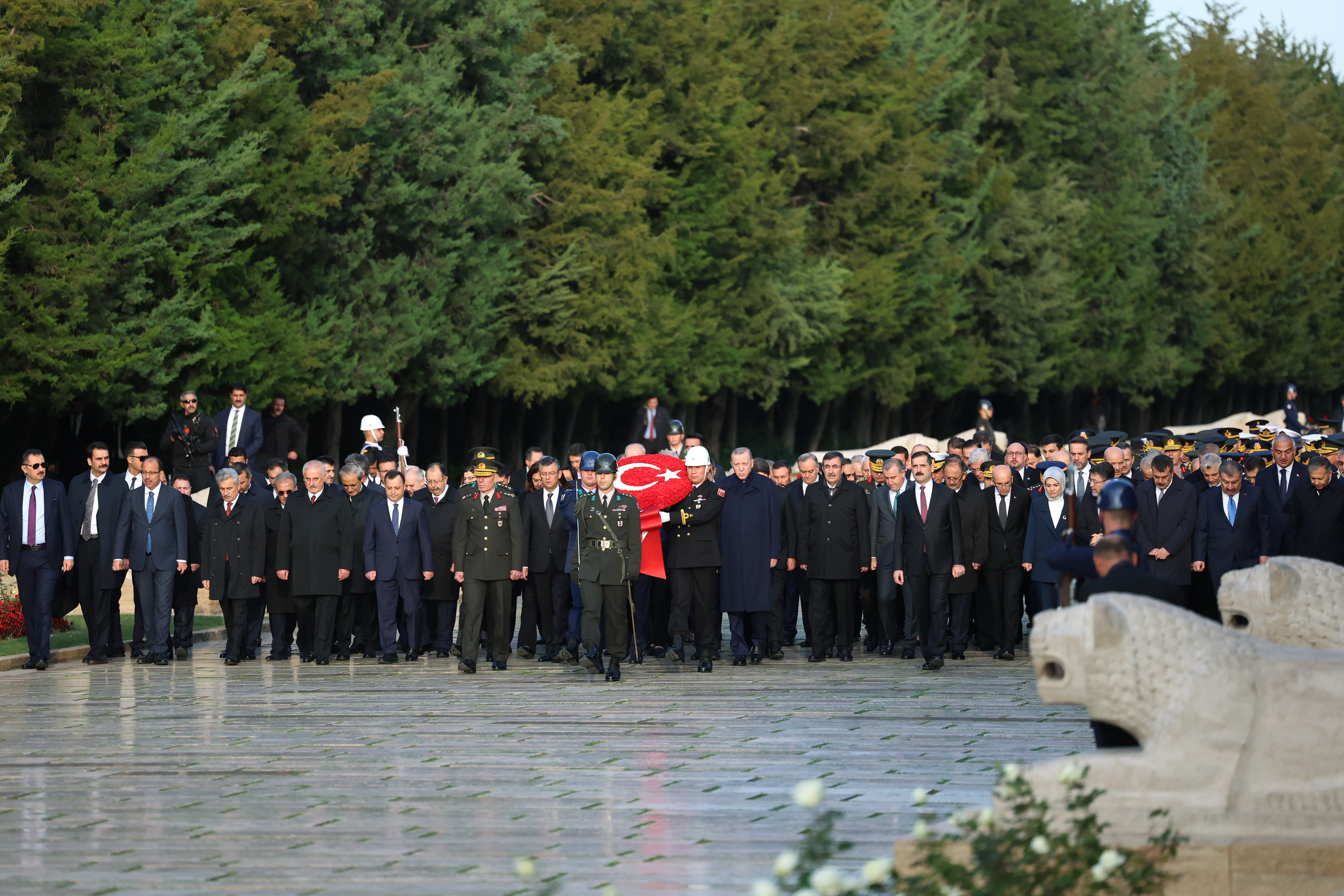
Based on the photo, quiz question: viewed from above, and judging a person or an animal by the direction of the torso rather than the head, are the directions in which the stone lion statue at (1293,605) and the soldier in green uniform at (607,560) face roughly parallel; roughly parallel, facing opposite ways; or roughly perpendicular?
roughly perpendicular

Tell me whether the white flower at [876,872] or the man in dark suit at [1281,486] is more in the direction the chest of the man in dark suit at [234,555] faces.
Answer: the white flower

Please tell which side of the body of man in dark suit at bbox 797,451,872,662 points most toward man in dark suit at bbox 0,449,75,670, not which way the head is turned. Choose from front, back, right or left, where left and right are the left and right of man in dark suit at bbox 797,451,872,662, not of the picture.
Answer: right

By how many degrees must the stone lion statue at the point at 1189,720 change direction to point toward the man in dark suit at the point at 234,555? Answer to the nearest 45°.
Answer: approximately 45° to its right

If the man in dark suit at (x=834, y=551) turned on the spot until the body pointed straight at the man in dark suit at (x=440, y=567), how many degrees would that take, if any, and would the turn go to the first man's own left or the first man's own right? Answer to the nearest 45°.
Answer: approximately 90° to the first man's own right

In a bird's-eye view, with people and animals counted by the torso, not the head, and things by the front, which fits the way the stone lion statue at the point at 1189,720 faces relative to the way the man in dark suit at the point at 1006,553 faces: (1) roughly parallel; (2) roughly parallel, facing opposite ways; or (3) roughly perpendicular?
roughly perpendicular

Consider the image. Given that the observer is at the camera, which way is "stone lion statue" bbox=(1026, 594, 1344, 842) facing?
facing to the left of the viewer

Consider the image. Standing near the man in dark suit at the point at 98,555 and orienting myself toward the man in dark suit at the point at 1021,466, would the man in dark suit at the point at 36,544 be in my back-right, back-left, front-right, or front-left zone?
back-right

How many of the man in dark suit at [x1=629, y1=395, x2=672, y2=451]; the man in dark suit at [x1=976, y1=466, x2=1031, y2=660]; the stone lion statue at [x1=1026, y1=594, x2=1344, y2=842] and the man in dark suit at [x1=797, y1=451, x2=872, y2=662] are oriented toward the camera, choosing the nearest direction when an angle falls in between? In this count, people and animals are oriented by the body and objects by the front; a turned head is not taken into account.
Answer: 3

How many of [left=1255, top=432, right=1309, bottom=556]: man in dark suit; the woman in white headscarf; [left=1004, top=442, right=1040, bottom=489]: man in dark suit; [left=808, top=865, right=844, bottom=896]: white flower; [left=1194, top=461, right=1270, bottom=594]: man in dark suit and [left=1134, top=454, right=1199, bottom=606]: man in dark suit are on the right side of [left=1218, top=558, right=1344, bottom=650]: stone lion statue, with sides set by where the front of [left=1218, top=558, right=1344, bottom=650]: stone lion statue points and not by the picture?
5

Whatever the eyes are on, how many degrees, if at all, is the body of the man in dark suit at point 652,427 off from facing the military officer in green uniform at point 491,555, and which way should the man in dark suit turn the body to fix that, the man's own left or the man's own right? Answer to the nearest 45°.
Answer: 0° — they already face them
